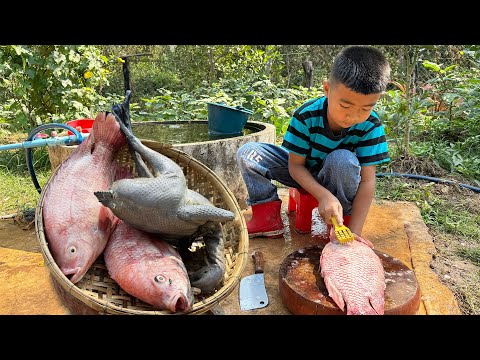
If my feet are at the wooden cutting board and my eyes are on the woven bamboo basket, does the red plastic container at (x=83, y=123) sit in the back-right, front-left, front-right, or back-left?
front-right

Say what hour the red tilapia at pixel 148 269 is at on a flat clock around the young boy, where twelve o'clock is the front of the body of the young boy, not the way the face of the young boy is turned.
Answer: The red tilapia is roughly at 1 o'clock from the young boy.

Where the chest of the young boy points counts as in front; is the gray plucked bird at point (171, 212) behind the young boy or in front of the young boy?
in front

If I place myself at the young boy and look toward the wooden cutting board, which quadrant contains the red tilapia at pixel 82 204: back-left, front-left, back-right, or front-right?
front-right

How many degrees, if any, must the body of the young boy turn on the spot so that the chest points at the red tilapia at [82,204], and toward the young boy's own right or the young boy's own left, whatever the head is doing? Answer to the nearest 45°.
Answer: approximately 45° to the young boy's own right

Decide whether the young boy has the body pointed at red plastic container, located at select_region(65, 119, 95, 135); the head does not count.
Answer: no

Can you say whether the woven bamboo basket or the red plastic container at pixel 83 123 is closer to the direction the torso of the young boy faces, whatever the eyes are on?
the woven bamboo basket

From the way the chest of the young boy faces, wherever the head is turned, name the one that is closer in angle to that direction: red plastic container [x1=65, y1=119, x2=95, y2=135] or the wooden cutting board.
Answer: the wooden cutting board

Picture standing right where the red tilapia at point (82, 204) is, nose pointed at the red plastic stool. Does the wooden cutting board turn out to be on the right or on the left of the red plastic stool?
right

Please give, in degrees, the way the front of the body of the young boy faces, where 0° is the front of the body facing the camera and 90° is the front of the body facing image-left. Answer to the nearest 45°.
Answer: approximately 0°

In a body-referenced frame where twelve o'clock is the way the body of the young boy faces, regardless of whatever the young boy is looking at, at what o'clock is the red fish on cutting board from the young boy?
The red fish on cutting board is roughly at 12 o'clock from the young boy.

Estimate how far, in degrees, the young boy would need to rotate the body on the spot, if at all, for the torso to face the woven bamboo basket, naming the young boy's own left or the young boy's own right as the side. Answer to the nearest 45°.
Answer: approximately 45° to the young boy's own right
